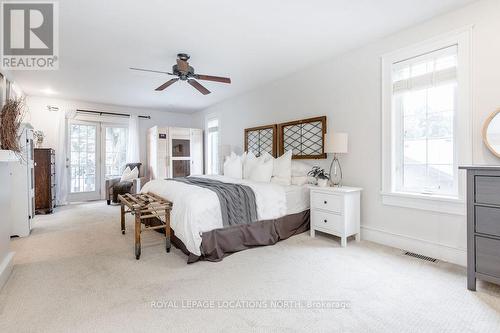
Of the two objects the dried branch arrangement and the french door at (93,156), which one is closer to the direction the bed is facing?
the dried branch arrangement

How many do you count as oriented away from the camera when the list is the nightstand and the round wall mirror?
0

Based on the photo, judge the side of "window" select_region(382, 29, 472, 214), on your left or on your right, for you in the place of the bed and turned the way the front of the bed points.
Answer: on your left

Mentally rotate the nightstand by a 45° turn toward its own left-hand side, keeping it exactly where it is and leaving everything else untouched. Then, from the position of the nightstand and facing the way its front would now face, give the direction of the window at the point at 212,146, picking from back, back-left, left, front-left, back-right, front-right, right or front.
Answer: back-right

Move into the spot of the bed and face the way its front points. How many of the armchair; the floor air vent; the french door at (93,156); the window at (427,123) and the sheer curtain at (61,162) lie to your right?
3

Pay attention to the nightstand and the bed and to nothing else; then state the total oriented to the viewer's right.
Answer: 0

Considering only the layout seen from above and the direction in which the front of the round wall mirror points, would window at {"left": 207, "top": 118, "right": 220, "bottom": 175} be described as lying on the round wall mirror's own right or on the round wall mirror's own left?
on the round wall mirror's own right

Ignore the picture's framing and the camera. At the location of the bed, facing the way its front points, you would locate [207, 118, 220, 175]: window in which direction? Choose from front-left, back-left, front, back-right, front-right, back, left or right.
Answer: back-right

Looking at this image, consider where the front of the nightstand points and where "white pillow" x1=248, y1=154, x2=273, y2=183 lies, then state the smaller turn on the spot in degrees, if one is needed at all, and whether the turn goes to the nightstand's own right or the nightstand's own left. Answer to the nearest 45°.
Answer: approximately 90° to the nightstand's own right

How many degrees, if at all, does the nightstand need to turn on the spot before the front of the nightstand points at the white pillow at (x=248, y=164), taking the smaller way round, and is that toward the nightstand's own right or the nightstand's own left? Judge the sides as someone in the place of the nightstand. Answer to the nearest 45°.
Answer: approximately 90° to the nightstand's own right
